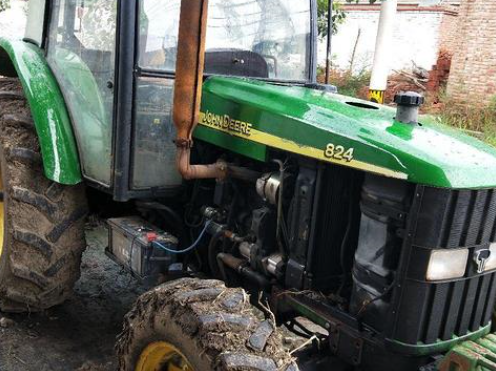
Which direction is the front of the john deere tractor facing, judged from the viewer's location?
facing the viewer and to the right of the viewer

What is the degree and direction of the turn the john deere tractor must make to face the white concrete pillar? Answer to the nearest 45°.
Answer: approximately 135° to its left
